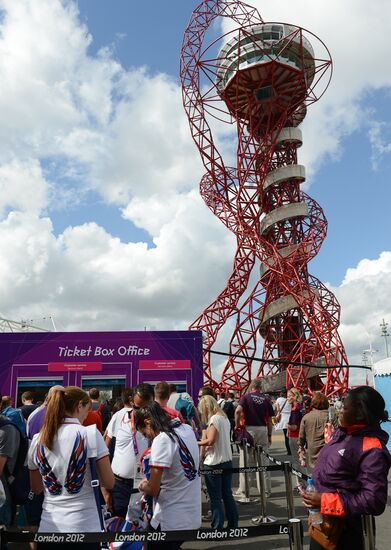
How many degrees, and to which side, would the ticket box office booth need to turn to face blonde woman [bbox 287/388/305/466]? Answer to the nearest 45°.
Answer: approximately 45° to its left

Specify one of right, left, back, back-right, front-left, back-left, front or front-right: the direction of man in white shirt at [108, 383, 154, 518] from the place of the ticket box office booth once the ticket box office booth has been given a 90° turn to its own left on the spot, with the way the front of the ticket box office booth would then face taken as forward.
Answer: right

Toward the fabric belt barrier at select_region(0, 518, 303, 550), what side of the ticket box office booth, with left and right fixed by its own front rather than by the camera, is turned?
front

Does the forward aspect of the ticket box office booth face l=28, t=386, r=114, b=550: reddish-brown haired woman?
yes

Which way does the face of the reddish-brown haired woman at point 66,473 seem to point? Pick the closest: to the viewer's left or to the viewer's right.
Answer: to the viewer's right

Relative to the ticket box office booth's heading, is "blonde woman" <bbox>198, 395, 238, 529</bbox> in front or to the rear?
in front

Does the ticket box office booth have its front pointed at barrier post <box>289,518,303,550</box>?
yes

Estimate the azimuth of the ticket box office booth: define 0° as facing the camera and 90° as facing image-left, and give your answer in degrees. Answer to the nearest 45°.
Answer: approximately 0°

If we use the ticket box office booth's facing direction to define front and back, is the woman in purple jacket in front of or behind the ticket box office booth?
in front
